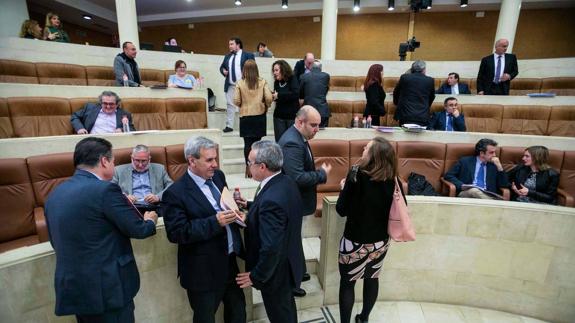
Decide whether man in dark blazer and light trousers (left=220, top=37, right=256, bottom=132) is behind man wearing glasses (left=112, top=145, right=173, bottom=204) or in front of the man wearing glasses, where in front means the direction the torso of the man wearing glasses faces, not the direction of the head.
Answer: behind

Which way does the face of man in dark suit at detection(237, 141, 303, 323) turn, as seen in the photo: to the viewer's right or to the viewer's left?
to the viewer's left

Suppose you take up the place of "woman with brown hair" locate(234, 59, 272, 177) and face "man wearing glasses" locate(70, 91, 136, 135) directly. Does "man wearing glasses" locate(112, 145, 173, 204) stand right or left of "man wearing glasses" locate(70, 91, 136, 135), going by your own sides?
left

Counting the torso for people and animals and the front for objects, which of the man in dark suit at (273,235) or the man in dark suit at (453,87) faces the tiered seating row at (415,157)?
the man in dark suit at (453,87)

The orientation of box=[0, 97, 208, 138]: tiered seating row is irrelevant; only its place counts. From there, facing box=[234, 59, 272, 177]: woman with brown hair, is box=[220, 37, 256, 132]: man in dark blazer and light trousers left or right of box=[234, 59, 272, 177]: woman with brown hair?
left

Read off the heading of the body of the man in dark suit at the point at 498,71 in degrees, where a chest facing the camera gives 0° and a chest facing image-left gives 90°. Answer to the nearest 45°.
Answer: approximately 0°

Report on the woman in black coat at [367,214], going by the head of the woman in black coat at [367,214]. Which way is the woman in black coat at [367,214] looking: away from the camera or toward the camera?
away from the camera

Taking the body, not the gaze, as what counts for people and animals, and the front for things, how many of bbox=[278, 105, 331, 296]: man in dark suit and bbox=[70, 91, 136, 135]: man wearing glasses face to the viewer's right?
1

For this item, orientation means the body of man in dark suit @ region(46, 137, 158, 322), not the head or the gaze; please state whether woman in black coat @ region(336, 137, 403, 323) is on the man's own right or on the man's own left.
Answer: on the man's own right

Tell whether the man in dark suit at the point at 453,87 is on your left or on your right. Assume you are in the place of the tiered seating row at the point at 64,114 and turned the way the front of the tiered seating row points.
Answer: on your left

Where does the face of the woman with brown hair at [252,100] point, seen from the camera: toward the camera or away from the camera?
away from the camera
